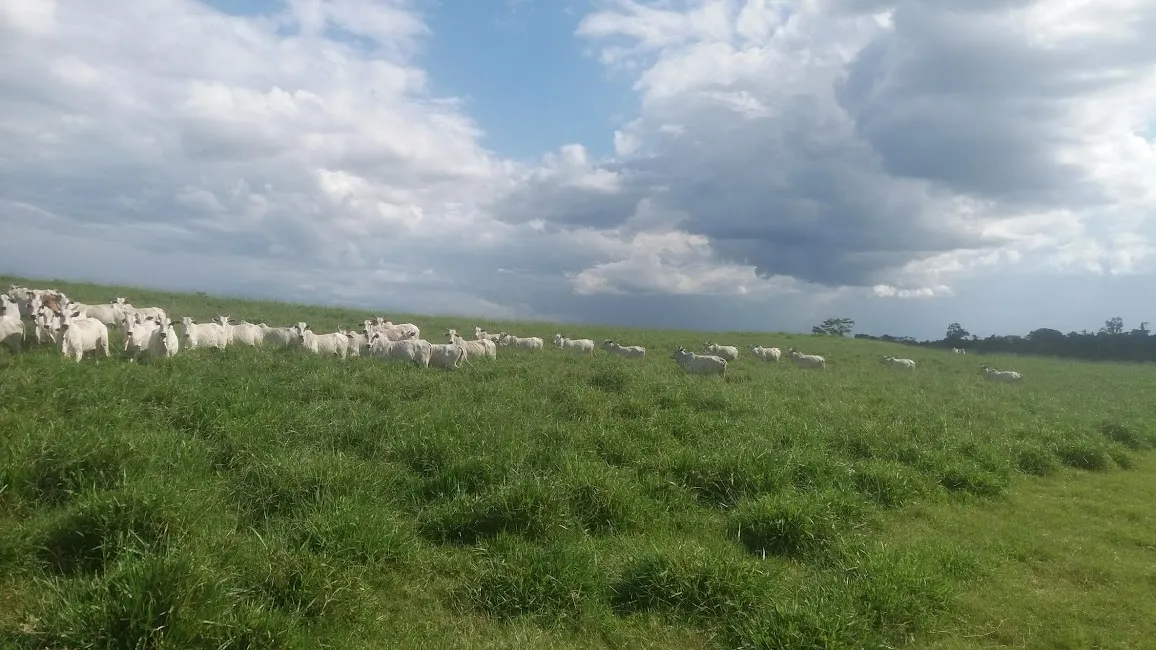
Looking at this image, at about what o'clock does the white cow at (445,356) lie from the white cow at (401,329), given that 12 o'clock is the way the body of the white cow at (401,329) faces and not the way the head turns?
the white cow at (445,356) is roughly at 9 o'clock from the white cow at (401,329).

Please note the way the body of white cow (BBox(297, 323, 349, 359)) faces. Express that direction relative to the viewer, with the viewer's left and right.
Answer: facing to the left of the viewer

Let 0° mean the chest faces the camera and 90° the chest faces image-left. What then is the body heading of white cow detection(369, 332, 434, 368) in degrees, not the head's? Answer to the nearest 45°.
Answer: approximately 90°

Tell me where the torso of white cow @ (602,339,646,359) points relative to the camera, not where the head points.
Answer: to the viewer's left

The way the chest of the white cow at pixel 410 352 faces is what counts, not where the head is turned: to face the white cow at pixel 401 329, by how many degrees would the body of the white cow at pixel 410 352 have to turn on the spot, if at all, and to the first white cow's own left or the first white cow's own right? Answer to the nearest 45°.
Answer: approximately 90° to the first white cow's own right

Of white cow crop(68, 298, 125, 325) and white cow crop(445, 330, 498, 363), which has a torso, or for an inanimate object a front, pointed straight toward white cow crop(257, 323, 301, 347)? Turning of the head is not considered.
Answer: white cow crop(445, 330, 498, 363)

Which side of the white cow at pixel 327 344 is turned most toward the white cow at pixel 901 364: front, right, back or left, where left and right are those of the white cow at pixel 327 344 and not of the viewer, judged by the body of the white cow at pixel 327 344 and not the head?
back

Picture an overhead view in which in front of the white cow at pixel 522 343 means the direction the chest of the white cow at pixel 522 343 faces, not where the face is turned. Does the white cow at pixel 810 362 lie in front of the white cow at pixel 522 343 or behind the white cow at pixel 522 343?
behind

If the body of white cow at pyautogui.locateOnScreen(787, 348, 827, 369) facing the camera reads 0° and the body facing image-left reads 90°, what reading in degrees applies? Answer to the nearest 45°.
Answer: approximately 90°

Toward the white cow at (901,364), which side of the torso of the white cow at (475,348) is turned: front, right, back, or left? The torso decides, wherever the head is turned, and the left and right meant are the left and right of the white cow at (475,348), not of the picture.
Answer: back

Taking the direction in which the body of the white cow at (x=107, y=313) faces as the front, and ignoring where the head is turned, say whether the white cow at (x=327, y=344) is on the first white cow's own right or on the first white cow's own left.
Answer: on the first white cow's own left

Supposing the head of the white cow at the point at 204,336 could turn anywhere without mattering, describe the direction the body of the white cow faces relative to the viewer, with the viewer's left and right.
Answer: facing to the left of the viewer

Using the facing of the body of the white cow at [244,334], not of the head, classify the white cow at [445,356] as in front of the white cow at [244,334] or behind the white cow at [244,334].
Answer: behind
